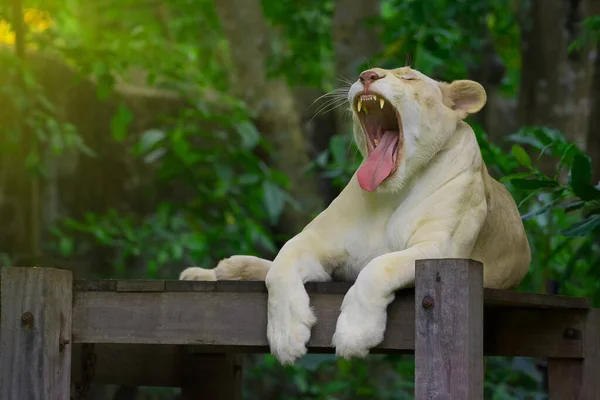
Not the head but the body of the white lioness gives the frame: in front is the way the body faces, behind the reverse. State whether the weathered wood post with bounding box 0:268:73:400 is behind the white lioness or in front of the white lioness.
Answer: in front

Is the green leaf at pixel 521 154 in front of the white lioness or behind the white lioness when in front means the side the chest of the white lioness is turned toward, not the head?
behind

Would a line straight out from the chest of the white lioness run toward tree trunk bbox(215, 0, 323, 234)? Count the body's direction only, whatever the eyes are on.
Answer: no

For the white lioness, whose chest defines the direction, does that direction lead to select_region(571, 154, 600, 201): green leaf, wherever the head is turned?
no

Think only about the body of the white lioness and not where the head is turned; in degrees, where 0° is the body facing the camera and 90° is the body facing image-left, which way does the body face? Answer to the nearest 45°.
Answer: approximately 45°

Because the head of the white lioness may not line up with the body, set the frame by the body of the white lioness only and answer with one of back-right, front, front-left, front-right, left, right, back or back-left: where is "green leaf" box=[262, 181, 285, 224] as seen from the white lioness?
back-right

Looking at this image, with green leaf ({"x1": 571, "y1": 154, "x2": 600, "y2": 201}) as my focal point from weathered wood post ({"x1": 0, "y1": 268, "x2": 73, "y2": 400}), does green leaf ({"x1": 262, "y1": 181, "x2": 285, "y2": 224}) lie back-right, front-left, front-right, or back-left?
front-left

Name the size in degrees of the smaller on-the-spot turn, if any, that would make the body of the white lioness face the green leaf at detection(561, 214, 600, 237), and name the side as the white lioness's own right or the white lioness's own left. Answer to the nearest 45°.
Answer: approximately 180°

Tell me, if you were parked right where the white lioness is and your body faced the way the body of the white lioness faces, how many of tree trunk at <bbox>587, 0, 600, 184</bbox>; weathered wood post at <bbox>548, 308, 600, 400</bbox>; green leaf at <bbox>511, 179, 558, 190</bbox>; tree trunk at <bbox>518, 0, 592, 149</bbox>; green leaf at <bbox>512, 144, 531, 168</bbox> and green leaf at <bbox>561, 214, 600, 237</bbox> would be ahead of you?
0

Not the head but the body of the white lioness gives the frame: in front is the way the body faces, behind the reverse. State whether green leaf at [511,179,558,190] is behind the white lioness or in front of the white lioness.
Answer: behind
